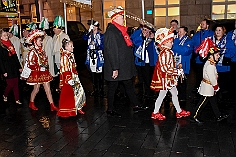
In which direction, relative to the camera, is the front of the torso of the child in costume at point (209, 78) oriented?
to the viewer's right

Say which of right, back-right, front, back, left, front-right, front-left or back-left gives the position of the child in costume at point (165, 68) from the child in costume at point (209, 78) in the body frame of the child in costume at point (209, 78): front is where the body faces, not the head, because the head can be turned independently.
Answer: back

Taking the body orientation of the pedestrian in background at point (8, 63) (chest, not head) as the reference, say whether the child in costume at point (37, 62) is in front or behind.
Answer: in front

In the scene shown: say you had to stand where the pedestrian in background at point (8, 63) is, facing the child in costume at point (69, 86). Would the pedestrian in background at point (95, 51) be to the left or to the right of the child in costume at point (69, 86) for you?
left
